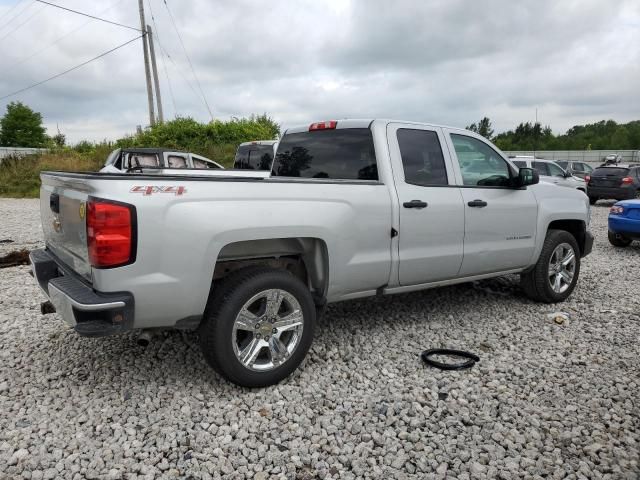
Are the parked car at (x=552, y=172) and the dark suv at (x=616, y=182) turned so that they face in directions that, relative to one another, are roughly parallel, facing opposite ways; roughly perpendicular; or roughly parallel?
roughly perpendicular

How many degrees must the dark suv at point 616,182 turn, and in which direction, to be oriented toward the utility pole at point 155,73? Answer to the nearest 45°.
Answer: approximately 135° to its left

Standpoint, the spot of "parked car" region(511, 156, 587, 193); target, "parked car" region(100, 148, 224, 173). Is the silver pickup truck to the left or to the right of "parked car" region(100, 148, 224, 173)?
left

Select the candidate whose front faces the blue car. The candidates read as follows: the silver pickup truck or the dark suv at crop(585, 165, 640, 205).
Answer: the silver pickup truck

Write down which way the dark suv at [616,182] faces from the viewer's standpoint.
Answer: facing away from the viewer and to the right of the viewer

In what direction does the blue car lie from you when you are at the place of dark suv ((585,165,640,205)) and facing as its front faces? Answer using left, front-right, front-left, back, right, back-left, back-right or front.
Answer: back-right

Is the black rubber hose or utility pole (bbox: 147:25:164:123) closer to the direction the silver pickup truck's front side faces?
the black rubber hose

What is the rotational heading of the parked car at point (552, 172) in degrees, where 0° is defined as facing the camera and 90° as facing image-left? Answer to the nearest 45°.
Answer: approximately 315°

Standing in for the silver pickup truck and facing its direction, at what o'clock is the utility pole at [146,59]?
The utility pole is roughly at 10 o'clock from the silver pickup truck.

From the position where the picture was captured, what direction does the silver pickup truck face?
facing away from the viewer and to the right of the viewer
